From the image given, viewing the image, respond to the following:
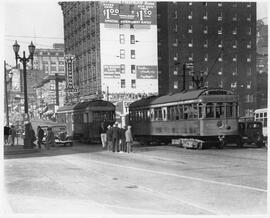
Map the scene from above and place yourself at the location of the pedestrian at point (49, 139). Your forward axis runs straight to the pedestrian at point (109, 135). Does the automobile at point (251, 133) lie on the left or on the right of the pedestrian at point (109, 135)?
left

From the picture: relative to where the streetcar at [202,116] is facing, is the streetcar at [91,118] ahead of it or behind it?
behind

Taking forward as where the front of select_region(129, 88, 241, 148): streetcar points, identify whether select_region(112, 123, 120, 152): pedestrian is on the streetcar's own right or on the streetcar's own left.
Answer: on the streetcar's own right

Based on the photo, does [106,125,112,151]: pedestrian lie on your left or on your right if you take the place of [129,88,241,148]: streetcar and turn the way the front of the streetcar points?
on your right

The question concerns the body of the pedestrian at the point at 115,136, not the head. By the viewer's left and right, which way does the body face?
facing away from the viewer
